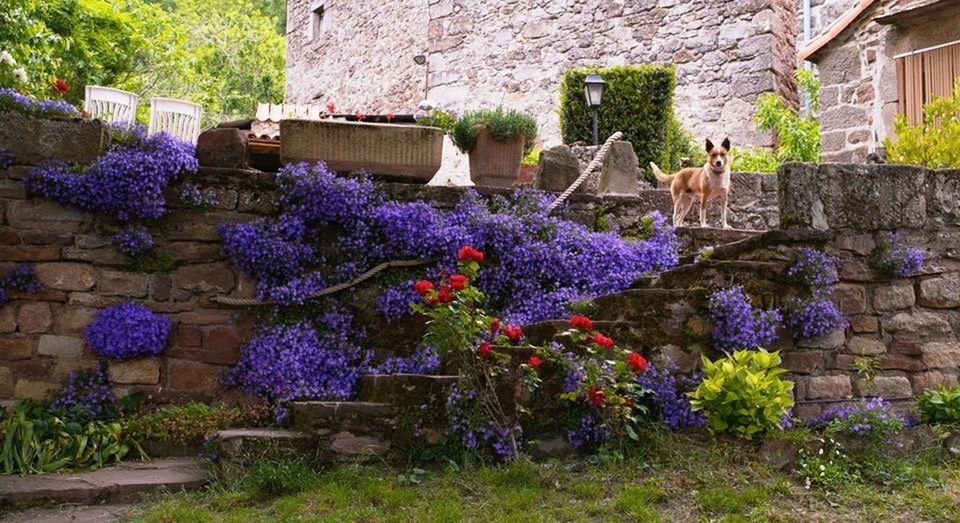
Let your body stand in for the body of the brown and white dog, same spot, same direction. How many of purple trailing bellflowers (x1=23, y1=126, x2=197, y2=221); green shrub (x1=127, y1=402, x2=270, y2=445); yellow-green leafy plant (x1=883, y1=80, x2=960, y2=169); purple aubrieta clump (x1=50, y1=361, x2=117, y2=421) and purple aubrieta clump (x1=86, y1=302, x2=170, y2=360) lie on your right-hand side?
4

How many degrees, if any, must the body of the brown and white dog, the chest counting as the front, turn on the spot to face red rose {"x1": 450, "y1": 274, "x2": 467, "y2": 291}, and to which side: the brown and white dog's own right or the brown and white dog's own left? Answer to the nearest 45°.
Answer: approximately 90° to the brown and white dog's own right

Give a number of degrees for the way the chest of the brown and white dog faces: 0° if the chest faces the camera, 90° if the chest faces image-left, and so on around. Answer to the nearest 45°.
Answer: approximately 315°

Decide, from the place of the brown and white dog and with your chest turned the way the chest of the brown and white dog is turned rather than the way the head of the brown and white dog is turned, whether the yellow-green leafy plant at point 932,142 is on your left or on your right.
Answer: on your left

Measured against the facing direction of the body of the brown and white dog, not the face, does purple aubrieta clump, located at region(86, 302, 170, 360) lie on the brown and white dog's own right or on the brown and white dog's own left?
on the brown and white dog's own right

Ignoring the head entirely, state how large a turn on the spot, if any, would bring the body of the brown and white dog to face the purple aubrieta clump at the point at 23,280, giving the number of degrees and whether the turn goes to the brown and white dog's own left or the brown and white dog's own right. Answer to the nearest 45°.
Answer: approximately 90° to the brown and white dog's own right

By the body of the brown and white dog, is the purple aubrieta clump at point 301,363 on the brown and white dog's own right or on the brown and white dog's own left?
on the brown and white dog's own right

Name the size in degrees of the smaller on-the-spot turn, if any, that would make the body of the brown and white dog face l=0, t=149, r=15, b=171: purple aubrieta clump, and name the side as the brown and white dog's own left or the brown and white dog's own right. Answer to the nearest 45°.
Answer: approximately 90° to the brown and white dog's own right

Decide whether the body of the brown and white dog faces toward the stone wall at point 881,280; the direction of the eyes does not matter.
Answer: yes
